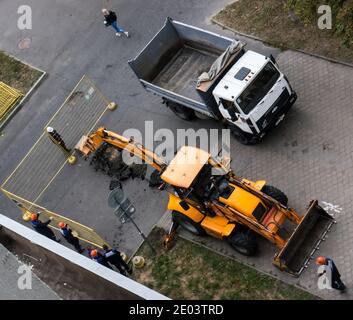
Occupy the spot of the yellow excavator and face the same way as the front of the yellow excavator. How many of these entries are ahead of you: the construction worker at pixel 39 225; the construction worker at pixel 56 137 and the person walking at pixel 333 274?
1

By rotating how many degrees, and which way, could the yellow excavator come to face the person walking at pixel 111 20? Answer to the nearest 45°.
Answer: approximately 180°

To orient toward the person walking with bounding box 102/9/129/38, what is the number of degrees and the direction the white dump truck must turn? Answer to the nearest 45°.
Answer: approximately 180°

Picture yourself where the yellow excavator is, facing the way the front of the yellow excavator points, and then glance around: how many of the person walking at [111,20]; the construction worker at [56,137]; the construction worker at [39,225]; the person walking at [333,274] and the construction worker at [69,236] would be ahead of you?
1

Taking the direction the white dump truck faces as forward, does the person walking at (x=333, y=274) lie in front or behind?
in front

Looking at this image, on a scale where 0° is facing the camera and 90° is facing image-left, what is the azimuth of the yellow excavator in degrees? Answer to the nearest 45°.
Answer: approximately 315°
